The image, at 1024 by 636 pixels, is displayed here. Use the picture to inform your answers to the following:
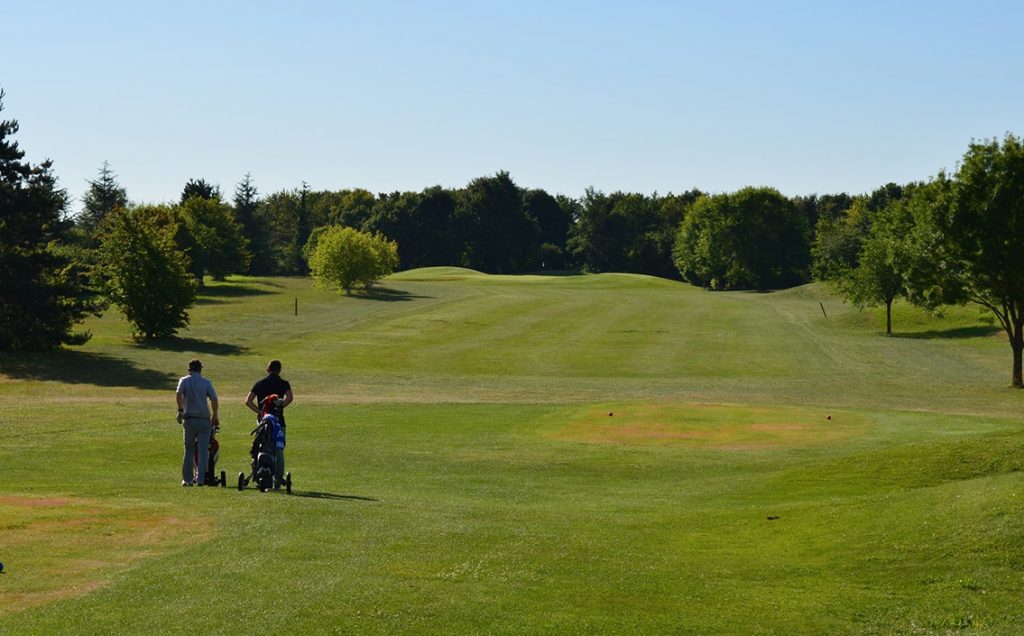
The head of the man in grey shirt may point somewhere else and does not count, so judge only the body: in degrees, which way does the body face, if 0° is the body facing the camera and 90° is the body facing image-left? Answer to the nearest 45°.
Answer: approximately 180°

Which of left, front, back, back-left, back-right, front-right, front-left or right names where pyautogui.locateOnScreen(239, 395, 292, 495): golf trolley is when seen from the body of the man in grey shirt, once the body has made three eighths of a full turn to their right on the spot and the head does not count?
front
